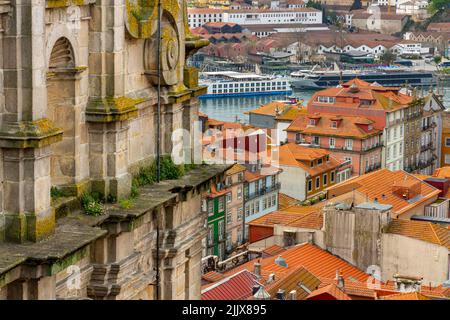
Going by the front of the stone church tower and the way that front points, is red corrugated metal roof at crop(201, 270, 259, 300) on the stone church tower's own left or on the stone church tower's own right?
on the stone church tower's own left

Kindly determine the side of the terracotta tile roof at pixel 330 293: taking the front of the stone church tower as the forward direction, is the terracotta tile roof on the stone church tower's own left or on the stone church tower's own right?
on the stone church tower's own left

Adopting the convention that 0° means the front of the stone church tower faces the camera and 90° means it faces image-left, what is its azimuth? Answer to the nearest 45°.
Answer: approximately 315°

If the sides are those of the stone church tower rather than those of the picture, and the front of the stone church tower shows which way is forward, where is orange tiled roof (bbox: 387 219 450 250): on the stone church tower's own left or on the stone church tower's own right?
on the stone church tower's own left

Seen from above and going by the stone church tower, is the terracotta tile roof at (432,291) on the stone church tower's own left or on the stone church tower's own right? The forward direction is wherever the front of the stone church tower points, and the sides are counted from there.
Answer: on the stone church tower's own left

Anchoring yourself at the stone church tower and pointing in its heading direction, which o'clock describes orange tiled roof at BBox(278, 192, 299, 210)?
The orange tiled roof is roughly at 8 o'clock from the stone church tower.

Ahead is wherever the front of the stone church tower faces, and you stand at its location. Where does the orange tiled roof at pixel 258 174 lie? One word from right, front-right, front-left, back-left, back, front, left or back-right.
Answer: back-left

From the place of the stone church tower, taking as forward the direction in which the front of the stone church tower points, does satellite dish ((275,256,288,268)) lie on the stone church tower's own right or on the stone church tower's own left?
on the stone church tower's own left

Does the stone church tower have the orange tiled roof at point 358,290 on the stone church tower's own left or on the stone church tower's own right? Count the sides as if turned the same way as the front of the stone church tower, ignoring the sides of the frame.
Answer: on the stone church tower's own left
